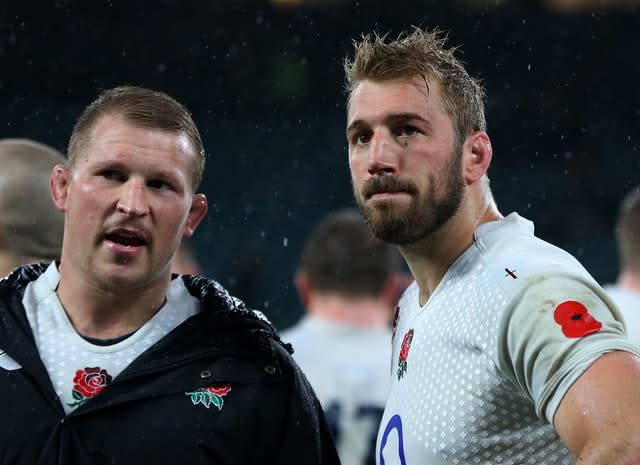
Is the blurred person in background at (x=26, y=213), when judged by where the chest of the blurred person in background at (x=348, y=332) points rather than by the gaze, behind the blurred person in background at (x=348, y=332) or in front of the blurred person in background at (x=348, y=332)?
behind

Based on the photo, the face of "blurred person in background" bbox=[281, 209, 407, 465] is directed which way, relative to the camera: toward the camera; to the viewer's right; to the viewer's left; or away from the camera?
away from the camera

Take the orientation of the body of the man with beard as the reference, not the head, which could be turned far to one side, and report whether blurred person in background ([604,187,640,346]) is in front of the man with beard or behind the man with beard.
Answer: behind

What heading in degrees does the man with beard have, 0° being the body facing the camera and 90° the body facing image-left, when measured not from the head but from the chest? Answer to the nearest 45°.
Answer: approximately 45°

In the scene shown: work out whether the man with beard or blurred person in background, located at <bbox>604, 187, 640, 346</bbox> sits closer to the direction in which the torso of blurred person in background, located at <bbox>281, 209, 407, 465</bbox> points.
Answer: the blurred person in background

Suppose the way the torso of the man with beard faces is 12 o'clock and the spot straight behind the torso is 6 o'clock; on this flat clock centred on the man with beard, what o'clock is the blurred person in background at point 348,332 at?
The blurred person in background is roughly at 4 o'clock from the man with beard.

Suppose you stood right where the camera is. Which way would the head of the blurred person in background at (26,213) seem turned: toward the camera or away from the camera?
away from the camera

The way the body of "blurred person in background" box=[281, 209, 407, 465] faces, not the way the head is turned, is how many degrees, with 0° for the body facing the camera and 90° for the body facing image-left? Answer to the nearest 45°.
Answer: approximately 180°

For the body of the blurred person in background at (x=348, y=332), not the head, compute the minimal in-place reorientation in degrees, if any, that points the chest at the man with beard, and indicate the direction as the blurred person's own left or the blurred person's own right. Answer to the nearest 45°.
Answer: approximately 180°

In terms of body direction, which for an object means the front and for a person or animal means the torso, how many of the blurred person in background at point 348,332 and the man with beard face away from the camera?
1
